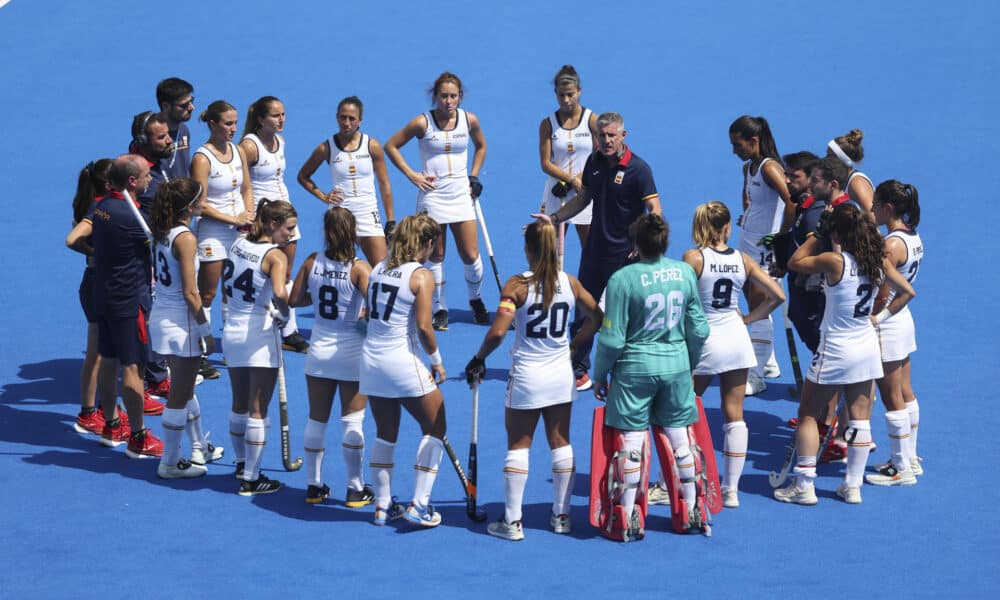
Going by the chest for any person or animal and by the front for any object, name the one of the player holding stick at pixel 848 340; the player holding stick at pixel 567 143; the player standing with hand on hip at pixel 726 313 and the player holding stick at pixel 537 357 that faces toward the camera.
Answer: the player holding stick at pixel 567 143

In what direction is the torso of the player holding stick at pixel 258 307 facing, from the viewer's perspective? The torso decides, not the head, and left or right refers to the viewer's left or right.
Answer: facing away from the viewer and to the right of the viewer

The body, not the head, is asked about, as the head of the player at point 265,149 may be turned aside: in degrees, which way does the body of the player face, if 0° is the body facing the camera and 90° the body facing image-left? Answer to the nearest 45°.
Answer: approximately 315°

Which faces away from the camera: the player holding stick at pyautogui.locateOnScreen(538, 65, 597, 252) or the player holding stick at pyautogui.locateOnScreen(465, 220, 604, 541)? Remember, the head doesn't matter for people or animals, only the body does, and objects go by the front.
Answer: the player holding stick at pyautogui.locateOnScreen(465, 220, 604, 541)

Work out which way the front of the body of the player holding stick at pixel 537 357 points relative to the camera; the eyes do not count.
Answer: away from the camera

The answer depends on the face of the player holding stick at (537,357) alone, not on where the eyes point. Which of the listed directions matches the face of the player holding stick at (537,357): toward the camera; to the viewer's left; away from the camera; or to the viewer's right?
away from the camera

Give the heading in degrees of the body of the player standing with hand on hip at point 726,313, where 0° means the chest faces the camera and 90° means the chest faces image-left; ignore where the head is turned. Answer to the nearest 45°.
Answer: approximately 180°

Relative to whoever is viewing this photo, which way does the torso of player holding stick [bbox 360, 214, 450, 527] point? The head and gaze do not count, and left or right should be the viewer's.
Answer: facing away from the viewer and to the right of the viewer

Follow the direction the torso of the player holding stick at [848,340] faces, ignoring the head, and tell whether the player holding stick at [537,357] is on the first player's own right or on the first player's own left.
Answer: on the first player's own left

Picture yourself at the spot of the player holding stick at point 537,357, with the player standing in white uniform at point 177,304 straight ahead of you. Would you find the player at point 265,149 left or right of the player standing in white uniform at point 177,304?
right

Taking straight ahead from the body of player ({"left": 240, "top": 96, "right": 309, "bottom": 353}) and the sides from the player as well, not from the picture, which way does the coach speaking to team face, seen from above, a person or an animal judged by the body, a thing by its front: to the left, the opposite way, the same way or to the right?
to the right

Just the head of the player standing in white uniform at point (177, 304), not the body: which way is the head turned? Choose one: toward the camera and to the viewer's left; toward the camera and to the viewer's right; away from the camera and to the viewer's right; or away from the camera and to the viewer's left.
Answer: away from the camera and to the viewer's right

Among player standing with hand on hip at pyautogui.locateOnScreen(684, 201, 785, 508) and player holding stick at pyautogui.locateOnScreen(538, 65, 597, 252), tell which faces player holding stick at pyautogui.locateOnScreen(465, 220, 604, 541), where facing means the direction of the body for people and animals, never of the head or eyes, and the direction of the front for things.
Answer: player holding stick at pyautogui.locateOnScreen(538, 65, 597, 252)

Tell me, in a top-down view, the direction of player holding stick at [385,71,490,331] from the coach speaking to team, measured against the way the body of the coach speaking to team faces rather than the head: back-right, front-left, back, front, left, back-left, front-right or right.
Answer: right
